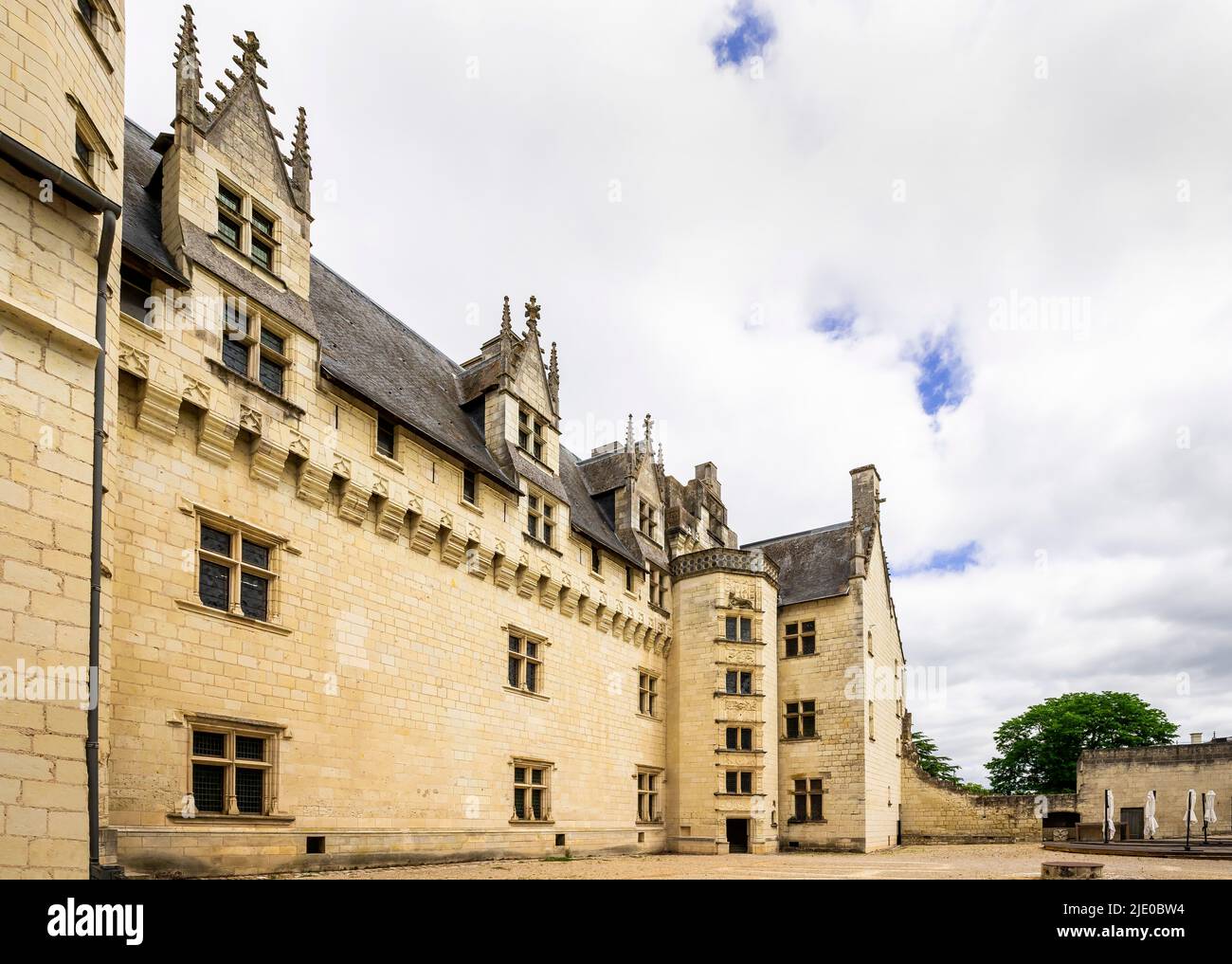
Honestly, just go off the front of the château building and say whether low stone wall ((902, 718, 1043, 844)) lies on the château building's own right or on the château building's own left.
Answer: on the château building's own left

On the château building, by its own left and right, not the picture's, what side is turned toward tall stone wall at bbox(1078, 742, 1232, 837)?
left

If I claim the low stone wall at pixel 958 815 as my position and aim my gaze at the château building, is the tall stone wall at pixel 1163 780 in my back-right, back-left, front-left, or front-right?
back-left

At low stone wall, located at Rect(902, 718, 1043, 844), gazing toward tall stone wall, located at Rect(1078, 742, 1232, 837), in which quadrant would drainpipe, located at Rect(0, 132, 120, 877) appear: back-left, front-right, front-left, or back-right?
back-right
